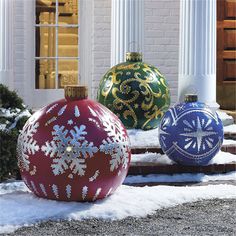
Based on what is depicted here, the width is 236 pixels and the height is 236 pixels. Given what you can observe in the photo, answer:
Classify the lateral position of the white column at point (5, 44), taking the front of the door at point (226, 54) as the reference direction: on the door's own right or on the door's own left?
on the door's own right

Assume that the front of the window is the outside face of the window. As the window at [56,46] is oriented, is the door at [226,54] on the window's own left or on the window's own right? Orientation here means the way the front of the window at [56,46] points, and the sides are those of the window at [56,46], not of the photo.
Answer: on the window's own left

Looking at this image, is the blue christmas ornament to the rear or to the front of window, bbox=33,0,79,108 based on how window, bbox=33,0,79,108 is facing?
to the front

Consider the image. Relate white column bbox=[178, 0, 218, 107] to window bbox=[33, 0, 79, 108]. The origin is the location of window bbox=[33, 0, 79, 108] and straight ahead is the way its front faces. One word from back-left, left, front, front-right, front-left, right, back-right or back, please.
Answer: front-left

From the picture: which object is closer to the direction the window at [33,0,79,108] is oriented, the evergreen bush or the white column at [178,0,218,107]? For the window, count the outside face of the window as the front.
the evergreen bush

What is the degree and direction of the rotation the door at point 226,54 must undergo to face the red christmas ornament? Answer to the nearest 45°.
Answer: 0° — it already faces it

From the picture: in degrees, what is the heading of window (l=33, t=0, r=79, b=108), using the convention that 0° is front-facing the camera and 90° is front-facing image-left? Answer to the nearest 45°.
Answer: approximately 0°

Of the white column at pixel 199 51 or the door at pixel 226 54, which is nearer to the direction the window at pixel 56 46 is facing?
the white column

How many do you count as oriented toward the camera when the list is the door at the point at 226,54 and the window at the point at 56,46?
2
